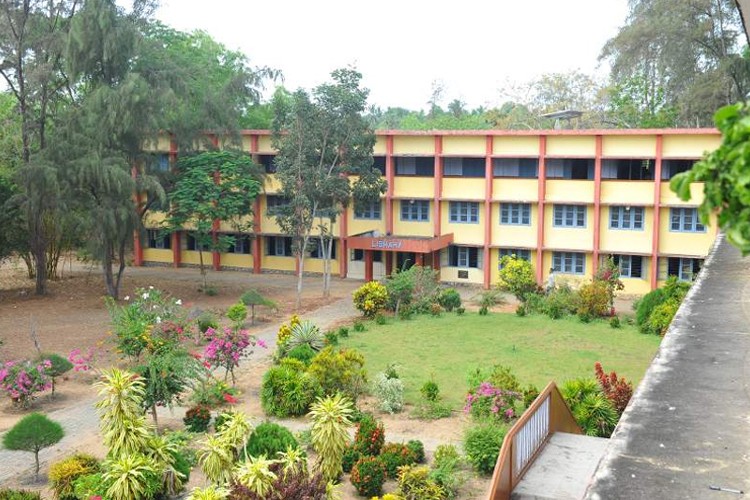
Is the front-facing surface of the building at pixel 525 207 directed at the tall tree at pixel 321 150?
no

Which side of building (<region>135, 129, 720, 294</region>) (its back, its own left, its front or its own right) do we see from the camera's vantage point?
front

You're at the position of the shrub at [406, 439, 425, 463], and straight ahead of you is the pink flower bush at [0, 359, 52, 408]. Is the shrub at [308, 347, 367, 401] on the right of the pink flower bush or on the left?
right

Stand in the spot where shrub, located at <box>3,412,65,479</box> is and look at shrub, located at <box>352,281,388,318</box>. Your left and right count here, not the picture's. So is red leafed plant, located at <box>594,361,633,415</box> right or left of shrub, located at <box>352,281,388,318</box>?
right

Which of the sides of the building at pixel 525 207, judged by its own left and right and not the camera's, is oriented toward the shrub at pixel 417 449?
front

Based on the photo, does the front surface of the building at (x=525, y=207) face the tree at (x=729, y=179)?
yes

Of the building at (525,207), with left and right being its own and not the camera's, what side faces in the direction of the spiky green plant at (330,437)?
front

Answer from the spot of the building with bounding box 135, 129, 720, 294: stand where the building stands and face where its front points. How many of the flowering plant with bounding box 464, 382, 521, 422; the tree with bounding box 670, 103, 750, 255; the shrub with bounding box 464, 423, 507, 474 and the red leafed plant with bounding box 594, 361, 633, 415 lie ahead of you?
4

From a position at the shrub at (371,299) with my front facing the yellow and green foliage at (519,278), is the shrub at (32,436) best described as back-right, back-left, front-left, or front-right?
back-right

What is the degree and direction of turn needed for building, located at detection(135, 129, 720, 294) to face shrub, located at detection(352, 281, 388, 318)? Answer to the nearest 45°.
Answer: approximately 45° to its right

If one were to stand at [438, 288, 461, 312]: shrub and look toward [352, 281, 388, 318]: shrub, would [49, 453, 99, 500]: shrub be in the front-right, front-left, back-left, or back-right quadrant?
front-left

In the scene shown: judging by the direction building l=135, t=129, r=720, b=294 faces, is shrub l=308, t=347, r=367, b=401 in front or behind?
in front

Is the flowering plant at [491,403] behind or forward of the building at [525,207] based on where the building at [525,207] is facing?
forward

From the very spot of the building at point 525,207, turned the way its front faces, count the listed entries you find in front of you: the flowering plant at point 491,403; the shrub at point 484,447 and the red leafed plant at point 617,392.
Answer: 3

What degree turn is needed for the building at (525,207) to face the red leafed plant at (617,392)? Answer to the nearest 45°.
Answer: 0° — it already faces it

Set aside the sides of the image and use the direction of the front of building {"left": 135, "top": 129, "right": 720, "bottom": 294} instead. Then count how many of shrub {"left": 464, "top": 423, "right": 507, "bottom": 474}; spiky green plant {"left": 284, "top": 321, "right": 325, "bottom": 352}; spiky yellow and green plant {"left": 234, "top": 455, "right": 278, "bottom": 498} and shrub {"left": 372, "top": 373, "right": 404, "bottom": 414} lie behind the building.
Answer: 0

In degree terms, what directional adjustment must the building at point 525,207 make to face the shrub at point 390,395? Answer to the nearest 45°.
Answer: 0° — it already faces it

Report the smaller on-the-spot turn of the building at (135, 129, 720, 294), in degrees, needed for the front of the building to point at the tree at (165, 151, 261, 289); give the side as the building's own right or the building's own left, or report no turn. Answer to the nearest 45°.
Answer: approximately 90° to the building's own right
